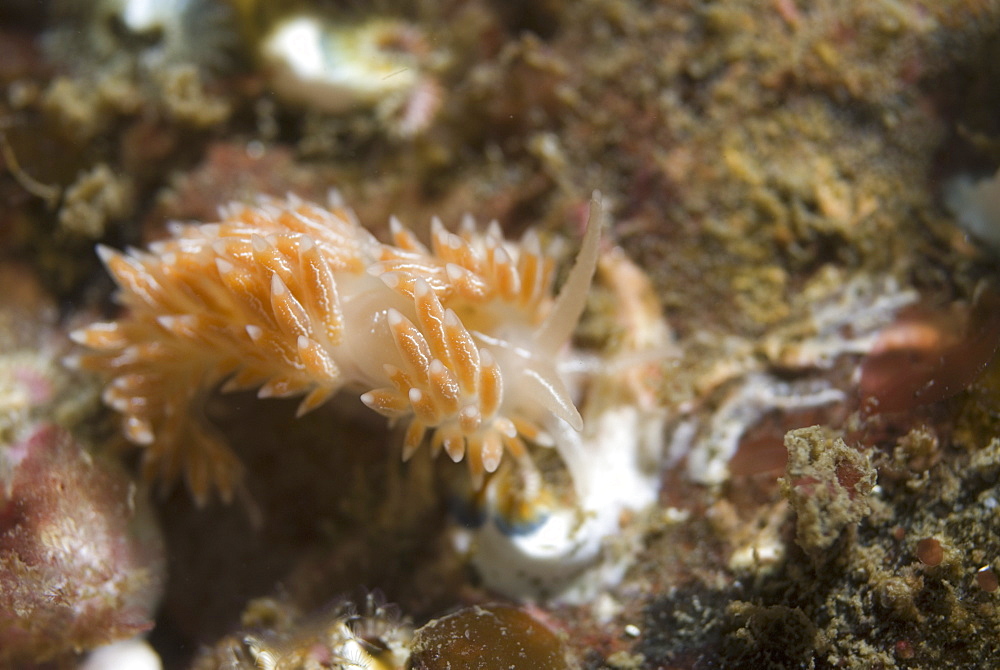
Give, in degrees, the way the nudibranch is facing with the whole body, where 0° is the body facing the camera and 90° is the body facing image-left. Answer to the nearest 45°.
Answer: approximately 270°
